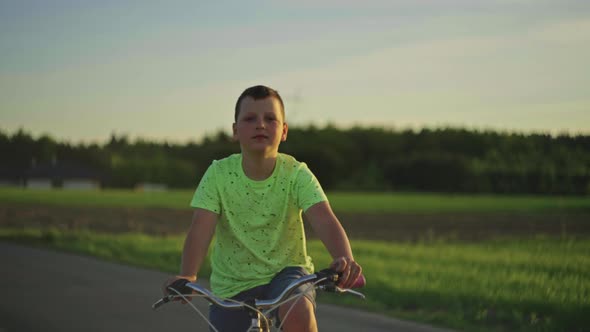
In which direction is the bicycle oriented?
toward the camera

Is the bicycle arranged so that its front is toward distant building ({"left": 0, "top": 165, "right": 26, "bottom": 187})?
no

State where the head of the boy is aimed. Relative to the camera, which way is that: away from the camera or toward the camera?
toward the camera

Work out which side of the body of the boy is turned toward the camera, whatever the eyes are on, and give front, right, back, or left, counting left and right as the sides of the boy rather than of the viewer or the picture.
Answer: front

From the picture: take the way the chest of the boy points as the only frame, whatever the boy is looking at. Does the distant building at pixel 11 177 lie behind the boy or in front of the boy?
behind
